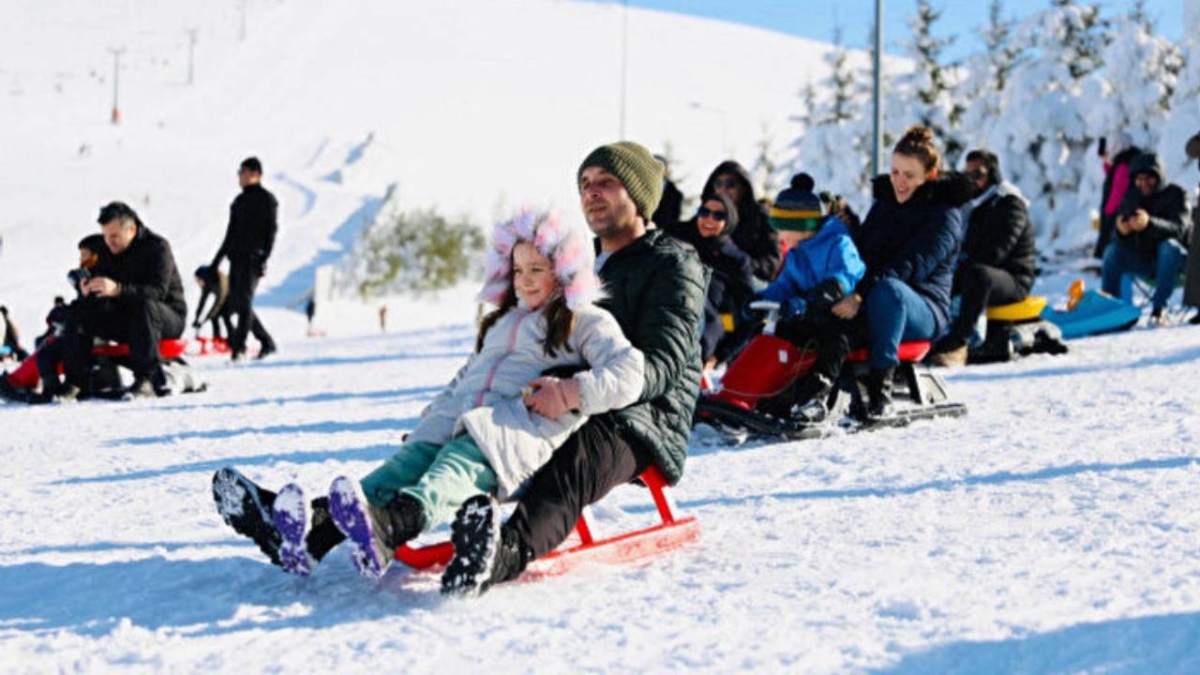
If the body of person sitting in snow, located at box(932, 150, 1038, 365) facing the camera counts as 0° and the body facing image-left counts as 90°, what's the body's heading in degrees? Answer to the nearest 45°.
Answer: approximately 45°

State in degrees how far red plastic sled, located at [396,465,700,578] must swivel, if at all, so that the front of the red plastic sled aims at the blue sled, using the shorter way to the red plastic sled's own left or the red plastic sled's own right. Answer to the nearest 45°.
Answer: approximately 180°

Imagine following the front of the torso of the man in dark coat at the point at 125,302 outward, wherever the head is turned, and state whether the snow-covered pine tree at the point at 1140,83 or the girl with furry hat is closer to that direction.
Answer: the girl with furry hat

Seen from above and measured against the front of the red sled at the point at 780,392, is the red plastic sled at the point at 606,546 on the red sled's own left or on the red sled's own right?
on the red sled's own left

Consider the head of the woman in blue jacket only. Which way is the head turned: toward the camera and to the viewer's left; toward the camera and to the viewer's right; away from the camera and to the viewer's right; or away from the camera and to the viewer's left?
toward the camera and to the viewer's left

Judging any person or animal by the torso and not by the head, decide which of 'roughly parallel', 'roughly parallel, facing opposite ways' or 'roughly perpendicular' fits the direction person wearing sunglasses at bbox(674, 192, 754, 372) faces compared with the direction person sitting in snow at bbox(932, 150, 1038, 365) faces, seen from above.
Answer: roughly parallel

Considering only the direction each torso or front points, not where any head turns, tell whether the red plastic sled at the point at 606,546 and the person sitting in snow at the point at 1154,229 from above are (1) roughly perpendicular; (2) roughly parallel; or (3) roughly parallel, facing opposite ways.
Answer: roughly parallel

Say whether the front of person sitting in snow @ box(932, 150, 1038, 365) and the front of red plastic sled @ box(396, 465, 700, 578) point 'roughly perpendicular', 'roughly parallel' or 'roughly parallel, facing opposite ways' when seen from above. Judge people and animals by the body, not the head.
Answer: roughly parallel

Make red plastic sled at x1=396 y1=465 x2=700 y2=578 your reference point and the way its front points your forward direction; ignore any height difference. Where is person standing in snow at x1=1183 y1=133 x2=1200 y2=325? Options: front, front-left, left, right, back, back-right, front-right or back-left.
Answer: back

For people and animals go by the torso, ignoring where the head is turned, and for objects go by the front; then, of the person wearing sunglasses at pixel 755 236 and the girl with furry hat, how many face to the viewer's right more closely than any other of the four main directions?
0

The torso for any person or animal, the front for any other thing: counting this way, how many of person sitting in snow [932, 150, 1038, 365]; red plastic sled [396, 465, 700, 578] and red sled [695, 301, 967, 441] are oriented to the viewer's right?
0

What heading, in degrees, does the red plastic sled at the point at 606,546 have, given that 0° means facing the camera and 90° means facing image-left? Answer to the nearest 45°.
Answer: approximately 45°

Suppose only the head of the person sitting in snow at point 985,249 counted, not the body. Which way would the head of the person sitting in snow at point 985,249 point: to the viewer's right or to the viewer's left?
to the viewer's left

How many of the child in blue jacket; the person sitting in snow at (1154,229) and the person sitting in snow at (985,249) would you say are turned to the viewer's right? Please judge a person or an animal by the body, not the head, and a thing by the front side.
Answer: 0

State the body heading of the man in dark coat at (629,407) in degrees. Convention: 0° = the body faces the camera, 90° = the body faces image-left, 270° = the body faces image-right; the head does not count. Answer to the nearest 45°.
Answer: approximately 45°

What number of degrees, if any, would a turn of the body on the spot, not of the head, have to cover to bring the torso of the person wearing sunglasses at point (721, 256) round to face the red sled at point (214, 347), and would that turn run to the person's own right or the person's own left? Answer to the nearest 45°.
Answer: approximately 90° to the person's own right
